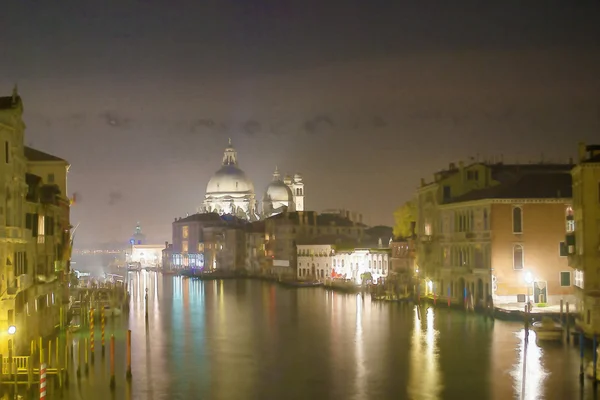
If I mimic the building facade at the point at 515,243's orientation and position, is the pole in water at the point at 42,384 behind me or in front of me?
in front

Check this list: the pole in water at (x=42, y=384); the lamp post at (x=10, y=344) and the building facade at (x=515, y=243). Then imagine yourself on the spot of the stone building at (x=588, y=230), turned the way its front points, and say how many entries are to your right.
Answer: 1

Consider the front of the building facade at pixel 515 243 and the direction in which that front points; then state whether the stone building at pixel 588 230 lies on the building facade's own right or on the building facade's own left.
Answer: on the building facade's own left

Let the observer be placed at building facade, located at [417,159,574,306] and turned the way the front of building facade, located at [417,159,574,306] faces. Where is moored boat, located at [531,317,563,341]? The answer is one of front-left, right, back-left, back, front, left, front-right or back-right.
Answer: front-left

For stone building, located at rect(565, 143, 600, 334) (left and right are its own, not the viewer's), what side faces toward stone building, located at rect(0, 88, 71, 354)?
front

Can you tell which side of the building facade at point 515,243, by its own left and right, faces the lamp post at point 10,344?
front

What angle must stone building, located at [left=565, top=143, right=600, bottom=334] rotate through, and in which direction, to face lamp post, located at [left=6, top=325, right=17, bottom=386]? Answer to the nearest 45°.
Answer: approximately 45° to its left

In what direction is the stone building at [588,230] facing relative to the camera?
to the viewer's left

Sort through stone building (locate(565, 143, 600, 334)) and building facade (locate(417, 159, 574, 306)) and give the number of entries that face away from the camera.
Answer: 0
